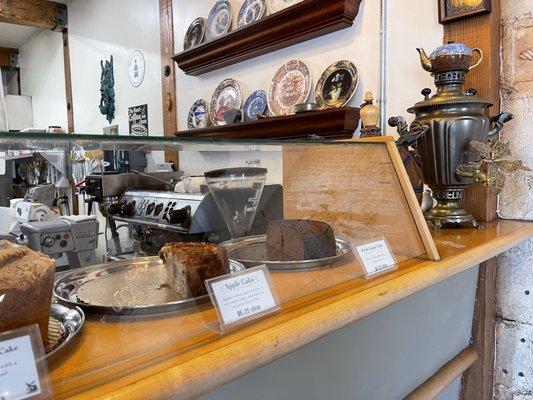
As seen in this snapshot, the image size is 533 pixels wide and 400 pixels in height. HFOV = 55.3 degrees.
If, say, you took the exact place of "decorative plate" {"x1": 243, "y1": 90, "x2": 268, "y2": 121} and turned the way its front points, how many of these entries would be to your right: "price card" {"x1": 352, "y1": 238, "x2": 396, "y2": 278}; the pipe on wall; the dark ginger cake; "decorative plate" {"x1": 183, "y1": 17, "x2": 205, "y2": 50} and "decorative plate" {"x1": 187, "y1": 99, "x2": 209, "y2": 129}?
2

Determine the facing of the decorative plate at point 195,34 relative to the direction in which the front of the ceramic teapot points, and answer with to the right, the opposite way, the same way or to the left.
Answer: to the left

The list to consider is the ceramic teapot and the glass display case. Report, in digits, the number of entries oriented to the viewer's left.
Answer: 1

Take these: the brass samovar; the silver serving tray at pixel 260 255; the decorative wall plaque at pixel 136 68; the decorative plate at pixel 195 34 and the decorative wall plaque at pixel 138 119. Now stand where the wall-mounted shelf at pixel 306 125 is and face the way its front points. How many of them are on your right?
3

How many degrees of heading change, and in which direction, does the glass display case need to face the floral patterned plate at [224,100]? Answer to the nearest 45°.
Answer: approximately 135° to its left

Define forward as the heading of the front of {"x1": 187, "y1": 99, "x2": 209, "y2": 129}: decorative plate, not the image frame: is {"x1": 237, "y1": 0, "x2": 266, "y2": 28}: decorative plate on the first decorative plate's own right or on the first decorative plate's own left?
on the first decorative plate's own left

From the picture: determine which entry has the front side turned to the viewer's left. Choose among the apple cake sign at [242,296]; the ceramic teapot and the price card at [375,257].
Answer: the ceramic teapot

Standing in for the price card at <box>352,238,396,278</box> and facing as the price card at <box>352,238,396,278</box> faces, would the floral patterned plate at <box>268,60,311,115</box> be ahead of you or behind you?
behind

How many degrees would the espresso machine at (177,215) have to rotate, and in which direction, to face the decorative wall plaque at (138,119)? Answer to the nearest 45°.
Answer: approximately 135° to its right

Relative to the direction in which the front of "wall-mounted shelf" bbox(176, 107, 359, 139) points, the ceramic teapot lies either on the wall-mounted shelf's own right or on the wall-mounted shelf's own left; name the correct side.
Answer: on the wall-mounted shelf's own left

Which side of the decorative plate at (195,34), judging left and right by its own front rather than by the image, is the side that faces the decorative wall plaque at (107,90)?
right

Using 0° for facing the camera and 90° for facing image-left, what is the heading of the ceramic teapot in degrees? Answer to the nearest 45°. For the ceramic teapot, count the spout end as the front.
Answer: approximately 90°

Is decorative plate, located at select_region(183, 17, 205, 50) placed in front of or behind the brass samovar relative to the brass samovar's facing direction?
behind
